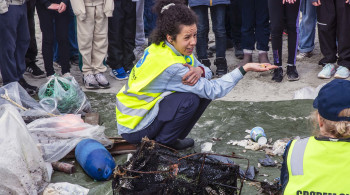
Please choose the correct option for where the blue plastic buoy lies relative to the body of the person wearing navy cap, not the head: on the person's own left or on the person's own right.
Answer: on the person's own left

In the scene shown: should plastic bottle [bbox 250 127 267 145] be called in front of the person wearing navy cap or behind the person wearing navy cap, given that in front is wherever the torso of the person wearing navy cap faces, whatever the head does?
in front

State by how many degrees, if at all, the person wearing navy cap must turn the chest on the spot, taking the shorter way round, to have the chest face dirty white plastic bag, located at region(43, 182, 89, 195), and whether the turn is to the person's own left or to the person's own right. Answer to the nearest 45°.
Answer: approximately 90° to the person's own left

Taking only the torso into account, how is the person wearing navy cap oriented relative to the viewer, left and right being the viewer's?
facing away from the viewer

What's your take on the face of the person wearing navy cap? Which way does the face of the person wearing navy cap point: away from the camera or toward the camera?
away from the camera

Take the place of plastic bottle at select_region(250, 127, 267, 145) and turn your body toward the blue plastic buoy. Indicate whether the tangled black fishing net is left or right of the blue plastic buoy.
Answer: left
